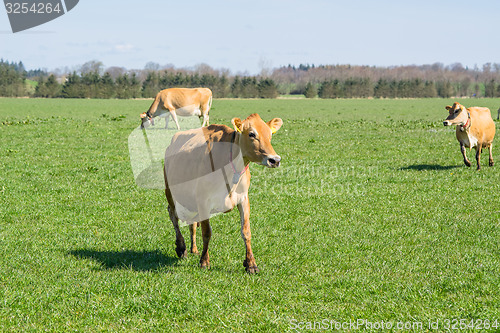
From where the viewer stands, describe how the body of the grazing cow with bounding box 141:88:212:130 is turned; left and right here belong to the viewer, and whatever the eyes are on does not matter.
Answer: facing to the left of the viewer

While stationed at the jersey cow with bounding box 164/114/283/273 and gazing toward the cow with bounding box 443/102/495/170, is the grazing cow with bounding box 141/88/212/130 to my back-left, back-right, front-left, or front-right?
front-left

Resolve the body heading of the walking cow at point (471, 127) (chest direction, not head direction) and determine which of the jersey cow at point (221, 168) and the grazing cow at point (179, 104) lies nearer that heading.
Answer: the jersey cow

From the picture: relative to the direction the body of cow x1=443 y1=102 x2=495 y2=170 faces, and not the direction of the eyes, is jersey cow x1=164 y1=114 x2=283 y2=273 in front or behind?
in front

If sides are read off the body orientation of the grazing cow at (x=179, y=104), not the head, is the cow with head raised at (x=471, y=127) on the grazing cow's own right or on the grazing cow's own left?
on the grazing cow's own left

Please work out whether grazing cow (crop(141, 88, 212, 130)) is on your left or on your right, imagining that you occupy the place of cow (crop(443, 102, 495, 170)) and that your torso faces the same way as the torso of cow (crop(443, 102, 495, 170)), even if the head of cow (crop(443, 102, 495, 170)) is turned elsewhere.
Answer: on your right

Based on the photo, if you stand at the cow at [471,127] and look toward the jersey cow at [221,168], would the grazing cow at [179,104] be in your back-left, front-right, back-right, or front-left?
back-right

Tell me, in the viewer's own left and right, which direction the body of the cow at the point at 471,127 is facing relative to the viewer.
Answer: facing the viewer and to the left of the viewer

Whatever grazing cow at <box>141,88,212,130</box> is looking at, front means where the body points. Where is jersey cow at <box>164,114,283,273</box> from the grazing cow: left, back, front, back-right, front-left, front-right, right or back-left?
left

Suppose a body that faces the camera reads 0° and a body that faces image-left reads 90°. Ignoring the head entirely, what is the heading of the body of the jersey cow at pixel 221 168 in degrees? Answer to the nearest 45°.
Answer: approximately 315°

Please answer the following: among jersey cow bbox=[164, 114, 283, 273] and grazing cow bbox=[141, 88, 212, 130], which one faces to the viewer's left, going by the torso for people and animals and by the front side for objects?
the grazing cow

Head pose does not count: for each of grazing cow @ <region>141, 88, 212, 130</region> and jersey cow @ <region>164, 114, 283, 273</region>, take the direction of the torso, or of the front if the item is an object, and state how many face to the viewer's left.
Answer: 1

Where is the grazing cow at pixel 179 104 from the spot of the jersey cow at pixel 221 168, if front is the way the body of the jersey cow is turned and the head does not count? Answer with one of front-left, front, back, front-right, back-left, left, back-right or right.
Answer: back-left

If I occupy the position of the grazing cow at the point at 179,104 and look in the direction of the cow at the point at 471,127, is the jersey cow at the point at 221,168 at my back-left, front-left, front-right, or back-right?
front-right
